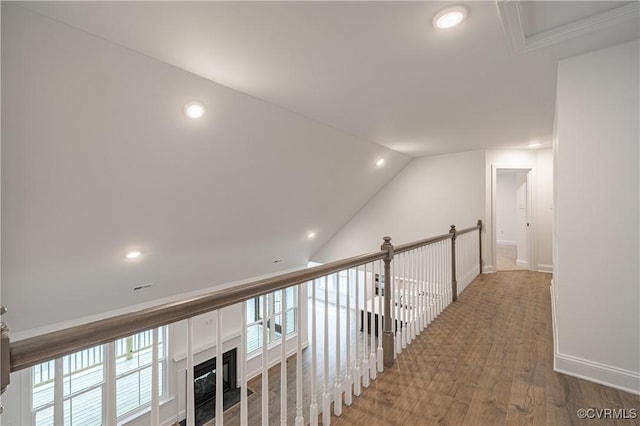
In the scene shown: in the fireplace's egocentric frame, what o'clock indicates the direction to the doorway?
The doorway is roughly at 11 o'clock from the fireplace.

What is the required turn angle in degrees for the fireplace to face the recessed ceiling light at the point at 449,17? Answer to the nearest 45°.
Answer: approximately 45° to its right

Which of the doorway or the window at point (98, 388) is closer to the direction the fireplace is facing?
the doorway

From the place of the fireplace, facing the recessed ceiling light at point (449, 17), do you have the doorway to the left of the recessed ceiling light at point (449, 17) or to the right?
left

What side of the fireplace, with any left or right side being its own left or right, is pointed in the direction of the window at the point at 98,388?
right

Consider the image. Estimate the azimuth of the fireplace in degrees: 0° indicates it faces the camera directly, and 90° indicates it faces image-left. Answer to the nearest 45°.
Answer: approximately 315°
